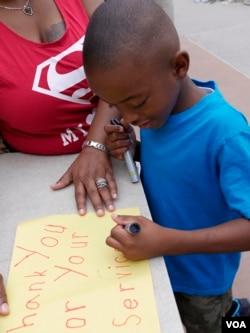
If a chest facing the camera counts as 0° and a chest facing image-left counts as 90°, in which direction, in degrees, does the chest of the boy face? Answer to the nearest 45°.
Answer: approximately 45°
